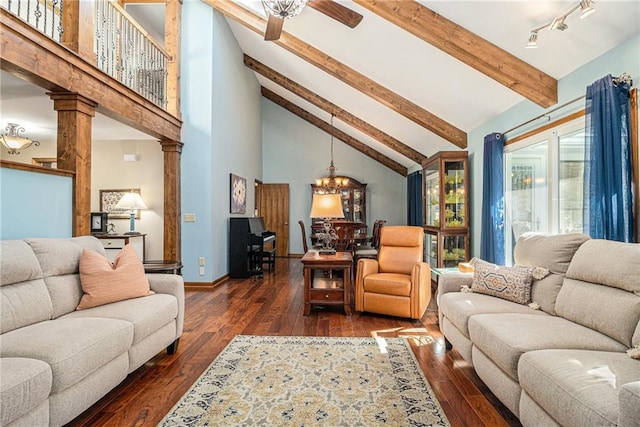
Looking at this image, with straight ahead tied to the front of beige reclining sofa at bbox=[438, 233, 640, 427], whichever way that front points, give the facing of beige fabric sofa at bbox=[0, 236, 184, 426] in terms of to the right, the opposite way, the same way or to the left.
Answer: the opposite way

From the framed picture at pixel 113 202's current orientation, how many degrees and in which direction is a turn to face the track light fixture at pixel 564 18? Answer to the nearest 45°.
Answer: approximately 45° to its left

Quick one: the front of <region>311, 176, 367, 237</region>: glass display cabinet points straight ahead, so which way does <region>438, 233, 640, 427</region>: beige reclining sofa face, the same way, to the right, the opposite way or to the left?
to the right

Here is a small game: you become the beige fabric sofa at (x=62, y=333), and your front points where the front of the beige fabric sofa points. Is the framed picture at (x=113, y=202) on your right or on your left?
on your left

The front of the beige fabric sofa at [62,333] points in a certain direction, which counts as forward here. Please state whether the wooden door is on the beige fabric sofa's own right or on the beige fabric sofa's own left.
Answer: on the beige fabric sofa's own left

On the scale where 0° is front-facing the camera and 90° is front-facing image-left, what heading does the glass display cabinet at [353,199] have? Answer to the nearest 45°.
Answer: approximately 0°

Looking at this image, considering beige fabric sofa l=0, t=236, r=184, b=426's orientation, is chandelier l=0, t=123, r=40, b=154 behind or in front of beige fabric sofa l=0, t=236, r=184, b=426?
behind

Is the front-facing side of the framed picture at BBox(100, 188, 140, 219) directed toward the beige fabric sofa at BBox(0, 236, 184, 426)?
yes

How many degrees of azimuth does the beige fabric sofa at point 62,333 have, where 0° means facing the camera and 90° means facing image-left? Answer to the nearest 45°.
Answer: approximately 315°
